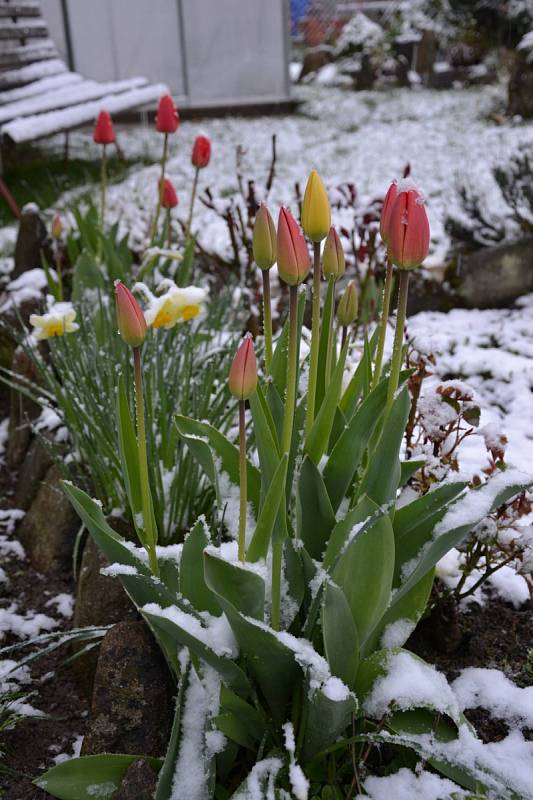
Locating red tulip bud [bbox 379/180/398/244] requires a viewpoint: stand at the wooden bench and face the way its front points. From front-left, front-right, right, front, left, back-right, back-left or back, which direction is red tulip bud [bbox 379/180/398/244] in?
front-right

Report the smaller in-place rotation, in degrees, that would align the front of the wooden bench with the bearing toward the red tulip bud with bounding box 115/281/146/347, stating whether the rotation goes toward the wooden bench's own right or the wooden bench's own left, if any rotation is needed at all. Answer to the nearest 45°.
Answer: approximately 45° to the wooden bench's own right

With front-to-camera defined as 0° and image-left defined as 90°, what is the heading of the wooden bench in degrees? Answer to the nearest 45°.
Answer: approximately 315°

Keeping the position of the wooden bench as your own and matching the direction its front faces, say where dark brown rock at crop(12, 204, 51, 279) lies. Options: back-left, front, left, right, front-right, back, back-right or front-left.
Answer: front-right

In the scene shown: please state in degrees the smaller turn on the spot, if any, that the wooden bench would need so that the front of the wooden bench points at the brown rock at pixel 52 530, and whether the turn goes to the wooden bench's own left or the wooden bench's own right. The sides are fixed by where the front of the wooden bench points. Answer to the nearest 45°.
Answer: approximately 45° to the wooden bench's own right

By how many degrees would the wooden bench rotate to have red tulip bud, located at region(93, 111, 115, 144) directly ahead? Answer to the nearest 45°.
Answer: approximately 45° to its right

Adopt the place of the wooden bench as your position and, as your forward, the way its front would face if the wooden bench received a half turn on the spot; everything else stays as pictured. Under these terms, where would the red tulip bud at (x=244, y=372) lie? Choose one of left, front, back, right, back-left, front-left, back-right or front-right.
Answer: back-left

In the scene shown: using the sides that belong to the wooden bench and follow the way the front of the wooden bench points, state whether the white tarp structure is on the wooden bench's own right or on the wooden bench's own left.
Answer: on the wooden bench's own left
